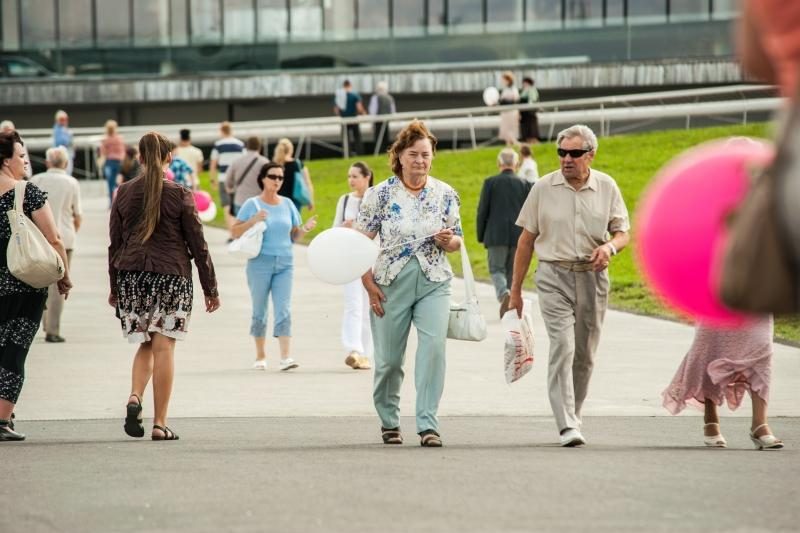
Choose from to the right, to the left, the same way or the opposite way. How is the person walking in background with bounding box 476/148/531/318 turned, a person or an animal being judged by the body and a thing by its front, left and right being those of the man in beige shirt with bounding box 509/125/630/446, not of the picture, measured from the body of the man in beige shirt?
the opposite way

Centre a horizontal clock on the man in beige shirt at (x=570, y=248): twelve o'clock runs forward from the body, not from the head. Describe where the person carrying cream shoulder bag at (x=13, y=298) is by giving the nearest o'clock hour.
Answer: The person carrying cream shoulder bag is roughly at 3 o'clock from the man in beige shirt.

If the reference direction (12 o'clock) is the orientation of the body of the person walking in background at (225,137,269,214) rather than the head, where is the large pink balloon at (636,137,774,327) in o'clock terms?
The large pink balloon is roughly at 6 o'clock from the person walking in background.

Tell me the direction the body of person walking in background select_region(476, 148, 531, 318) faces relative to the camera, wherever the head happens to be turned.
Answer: away from the camera

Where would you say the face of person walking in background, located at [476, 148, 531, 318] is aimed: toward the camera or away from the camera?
away from the camera

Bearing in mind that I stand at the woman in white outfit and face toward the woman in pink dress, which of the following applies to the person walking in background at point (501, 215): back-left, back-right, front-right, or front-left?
back-left

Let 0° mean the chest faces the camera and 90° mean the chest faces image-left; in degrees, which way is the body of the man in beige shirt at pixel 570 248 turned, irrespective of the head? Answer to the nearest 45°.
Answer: approximately 0°

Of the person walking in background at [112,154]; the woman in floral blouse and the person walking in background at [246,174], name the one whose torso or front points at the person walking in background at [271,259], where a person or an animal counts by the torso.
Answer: the person walking in background at [112,154]

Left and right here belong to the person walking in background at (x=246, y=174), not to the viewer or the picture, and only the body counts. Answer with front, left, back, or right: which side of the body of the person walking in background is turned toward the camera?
back
